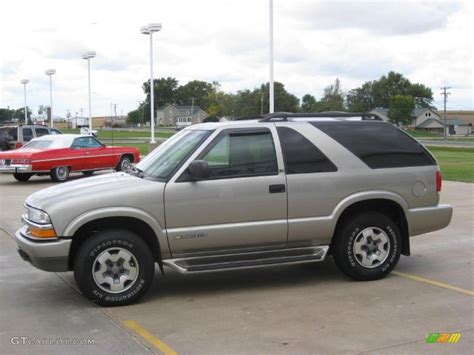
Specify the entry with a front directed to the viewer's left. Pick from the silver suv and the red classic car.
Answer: the silver suv

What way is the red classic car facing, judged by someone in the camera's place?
facing away from the viewer and to the right of the viewer

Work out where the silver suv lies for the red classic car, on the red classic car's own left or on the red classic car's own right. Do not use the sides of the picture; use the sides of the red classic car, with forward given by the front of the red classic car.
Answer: on the red classic car's own right

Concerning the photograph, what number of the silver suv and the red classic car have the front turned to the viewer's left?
1

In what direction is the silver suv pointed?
to the viewer's left
